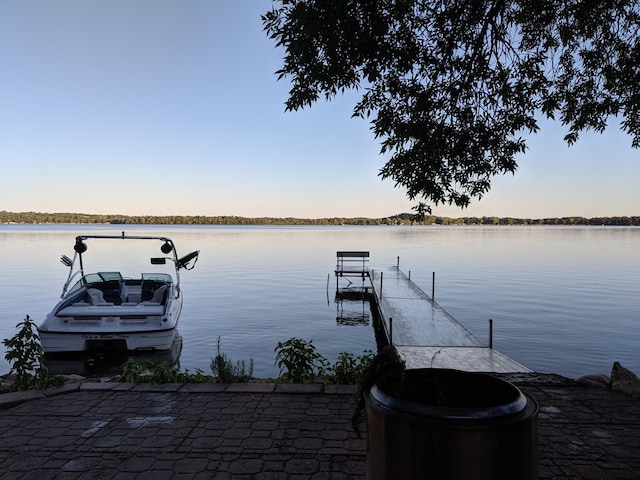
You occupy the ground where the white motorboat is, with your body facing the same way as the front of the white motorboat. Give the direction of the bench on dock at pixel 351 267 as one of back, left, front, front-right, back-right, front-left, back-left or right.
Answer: front-right

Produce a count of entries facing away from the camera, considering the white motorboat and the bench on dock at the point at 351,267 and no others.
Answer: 2

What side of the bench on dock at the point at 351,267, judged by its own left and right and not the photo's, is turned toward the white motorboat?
back

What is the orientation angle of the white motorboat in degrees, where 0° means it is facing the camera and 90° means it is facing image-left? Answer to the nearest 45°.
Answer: approximately 180°

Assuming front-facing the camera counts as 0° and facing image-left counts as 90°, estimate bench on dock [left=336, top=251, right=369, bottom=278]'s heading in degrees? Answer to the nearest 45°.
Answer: approximately 180°
